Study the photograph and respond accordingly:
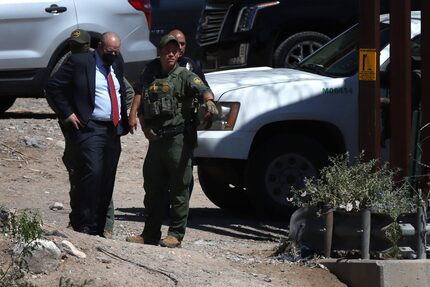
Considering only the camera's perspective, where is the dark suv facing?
facing the viewer and to the left of the viewer

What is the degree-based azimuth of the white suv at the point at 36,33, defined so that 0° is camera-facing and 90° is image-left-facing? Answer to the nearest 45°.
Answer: approximately 90°

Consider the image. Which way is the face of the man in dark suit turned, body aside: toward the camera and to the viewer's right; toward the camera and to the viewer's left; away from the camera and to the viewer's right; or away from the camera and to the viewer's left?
toward the camera and to the viewer's right

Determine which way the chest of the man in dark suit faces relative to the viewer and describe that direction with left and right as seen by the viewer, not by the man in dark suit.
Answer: facing the viewer and to the right of the viewer

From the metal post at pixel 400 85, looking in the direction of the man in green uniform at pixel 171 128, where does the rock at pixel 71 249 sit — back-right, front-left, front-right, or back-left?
front-left

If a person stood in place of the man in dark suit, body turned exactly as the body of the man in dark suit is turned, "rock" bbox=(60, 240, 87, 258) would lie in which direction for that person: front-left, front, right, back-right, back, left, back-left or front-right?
front-right

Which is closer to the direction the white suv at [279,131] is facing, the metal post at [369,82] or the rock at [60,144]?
the rock

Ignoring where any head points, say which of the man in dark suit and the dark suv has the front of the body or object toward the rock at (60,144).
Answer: the dark suv

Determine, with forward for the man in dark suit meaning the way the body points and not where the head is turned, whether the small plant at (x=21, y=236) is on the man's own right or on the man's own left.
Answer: on the man's own right

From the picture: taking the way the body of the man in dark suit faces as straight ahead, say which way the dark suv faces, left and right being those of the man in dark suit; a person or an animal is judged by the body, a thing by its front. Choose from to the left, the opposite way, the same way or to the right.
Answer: to the right

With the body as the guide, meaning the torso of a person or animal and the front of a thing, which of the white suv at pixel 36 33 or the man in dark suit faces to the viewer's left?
the white suv

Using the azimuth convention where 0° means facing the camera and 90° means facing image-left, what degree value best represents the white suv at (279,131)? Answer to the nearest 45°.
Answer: approximately 90°

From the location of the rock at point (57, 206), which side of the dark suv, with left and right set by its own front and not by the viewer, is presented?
front

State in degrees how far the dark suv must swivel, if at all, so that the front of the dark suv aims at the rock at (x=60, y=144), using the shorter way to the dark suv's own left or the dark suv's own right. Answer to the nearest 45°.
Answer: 0° — it already faces it

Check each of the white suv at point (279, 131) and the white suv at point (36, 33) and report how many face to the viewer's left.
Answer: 2
